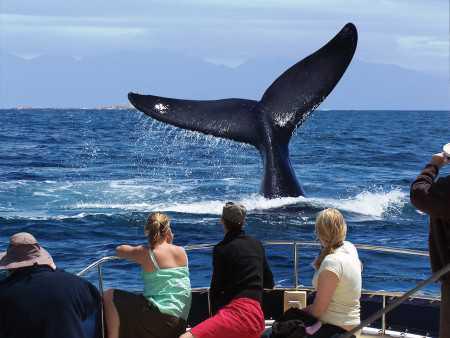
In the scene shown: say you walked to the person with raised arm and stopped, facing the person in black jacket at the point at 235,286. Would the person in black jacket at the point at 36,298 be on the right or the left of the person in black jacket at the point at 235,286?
left

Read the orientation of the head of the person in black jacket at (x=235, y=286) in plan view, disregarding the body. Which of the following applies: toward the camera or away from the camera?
away from the camera

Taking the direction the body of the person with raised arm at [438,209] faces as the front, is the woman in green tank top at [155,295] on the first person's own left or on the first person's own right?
on the first person's own left

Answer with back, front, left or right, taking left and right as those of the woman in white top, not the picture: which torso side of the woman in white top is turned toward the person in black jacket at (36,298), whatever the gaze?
left

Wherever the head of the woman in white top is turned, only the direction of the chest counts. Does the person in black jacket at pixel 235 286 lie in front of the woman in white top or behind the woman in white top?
in front

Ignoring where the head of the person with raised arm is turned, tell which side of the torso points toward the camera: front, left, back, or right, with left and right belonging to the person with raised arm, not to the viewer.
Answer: back

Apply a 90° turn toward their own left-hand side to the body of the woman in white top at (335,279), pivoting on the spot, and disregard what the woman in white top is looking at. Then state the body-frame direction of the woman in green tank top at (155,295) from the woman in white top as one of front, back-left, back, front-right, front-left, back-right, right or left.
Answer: front-right

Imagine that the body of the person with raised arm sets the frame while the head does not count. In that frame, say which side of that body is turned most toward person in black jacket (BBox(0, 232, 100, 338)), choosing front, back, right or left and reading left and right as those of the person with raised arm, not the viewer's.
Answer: left

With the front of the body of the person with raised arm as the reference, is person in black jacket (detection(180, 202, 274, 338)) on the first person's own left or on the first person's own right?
on the first person's own left

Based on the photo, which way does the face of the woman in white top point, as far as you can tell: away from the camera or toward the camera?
away from the camera

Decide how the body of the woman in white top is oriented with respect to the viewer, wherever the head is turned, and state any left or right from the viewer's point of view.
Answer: facing away from the viewer and to the left of the viewer
